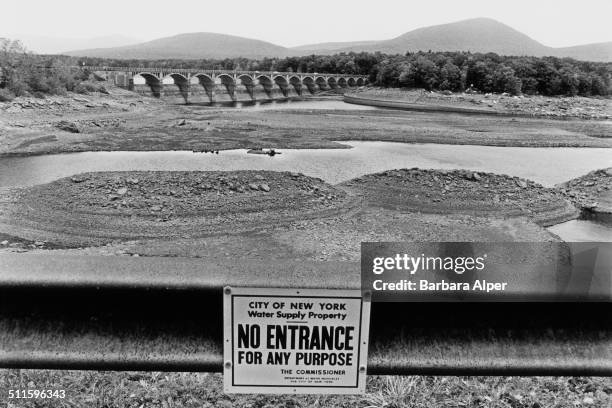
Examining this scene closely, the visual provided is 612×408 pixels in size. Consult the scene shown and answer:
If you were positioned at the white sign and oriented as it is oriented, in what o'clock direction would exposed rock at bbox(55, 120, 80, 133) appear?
The exposed rock is roughly at 4 o'clock from the white sign.

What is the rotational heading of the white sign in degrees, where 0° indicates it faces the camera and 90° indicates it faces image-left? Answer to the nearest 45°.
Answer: approximately 0°

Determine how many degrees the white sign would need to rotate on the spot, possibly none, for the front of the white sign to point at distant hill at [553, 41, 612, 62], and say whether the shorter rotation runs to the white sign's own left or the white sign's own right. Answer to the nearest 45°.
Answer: approximately 135° to the white sign's own left

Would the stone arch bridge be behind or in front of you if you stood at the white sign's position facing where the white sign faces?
behind
